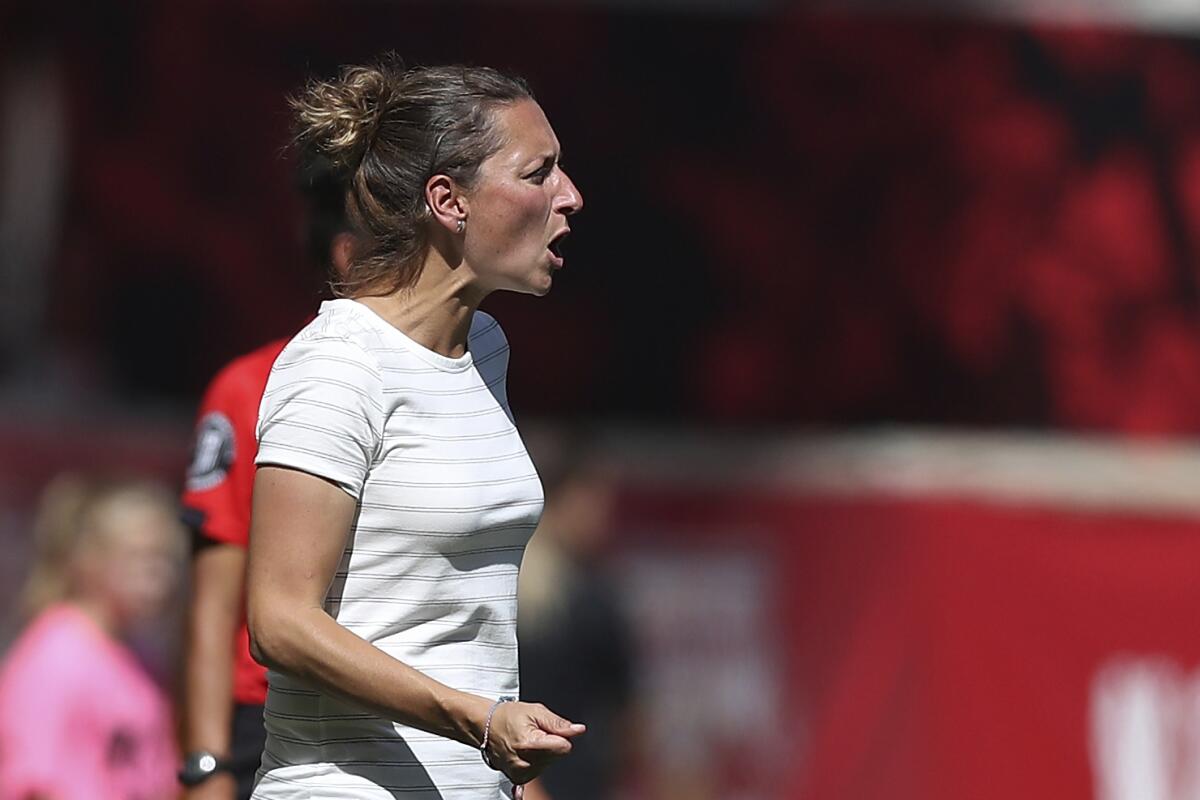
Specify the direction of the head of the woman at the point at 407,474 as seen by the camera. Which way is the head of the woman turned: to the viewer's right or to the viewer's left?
to the viewer's right

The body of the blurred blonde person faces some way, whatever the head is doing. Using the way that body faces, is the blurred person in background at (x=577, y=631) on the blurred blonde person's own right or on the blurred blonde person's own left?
on the blurred blonde person's own left

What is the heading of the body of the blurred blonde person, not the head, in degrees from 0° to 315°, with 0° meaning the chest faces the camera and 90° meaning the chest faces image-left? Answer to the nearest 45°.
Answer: approximately 315°
